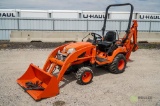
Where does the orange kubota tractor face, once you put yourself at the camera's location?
facing the viewer and to the left of the viewer
